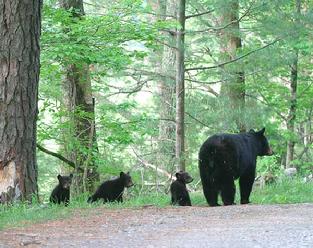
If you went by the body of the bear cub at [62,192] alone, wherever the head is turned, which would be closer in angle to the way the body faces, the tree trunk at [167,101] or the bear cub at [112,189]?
the bear cub

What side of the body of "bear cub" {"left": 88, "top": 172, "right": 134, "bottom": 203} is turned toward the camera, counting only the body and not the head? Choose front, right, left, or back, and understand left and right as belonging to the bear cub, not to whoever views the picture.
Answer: right

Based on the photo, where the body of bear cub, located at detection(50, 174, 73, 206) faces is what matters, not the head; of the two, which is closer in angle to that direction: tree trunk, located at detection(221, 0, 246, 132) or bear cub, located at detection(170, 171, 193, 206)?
the bear cub

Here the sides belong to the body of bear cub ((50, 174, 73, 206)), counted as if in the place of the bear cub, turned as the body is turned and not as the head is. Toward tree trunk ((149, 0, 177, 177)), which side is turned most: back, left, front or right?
left

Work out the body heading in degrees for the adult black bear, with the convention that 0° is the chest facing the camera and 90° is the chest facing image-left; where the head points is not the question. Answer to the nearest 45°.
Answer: approximately 225°

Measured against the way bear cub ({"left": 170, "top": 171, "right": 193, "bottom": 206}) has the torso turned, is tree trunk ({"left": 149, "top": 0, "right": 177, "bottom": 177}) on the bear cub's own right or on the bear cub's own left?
on the bear cub's own left

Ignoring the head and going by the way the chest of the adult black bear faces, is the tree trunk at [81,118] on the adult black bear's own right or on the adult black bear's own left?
on the adult black bear's own left

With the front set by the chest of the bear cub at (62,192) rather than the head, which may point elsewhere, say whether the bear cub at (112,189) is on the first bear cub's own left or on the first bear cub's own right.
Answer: on the first bear cub's own left

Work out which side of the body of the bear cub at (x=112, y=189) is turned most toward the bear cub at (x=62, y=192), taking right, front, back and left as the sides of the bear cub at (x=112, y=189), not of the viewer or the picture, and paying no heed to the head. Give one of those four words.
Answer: back
